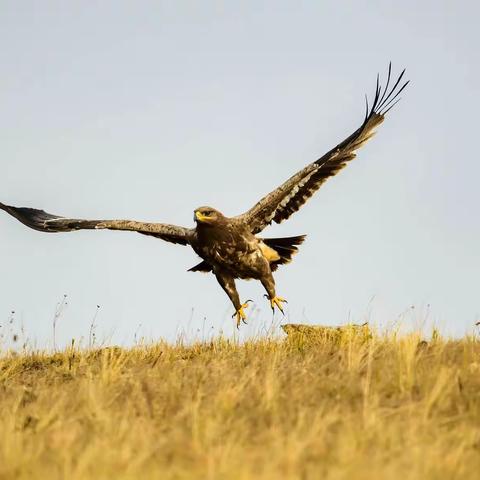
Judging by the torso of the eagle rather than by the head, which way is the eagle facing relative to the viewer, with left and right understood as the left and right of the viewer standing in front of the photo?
facing the viewer and to the left of the viewer
